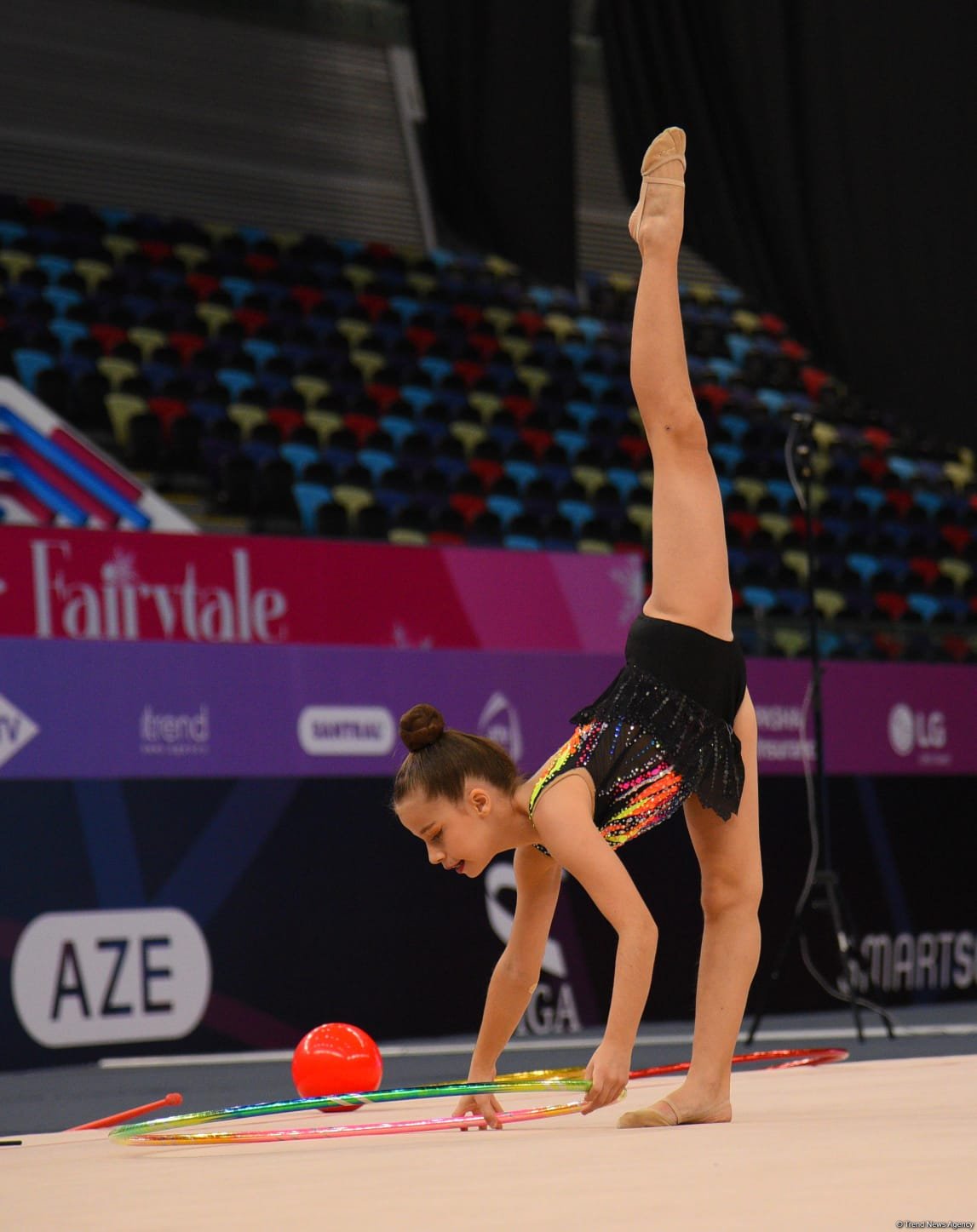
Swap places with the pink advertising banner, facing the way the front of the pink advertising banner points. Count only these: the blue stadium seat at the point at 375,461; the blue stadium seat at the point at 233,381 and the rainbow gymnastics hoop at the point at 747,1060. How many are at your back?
2

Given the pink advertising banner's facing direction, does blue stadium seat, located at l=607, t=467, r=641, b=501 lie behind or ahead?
behind

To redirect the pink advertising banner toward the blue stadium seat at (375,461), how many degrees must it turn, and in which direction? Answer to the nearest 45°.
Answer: approximately 180°

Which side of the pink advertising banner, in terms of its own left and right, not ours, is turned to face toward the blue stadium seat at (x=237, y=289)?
back

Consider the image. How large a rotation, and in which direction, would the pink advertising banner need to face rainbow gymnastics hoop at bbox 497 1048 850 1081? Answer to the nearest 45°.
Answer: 0° — it already faces it

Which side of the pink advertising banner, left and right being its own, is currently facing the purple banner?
front

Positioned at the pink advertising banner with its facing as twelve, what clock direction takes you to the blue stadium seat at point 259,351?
The blue stadium seat is roughly at 6 o'clock from the pink advertising banner.

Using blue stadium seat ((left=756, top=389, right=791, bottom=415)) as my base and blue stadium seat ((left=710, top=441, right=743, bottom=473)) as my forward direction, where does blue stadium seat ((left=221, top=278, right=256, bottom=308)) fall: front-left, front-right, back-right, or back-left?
front-right

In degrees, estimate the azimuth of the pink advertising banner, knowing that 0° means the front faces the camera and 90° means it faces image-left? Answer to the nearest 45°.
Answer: approximately 0°

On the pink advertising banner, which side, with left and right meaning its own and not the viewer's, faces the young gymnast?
front

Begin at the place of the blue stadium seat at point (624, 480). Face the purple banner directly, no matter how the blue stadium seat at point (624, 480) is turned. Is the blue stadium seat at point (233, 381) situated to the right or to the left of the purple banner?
right

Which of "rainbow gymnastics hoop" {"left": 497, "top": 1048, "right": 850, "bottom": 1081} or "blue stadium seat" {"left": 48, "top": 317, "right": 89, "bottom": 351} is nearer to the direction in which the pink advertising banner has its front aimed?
the rainbow gymnastics hoop

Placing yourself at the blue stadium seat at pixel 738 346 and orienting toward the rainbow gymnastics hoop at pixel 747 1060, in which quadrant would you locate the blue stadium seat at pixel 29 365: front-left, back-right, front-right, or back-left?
front-right
